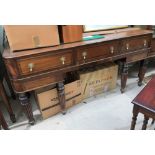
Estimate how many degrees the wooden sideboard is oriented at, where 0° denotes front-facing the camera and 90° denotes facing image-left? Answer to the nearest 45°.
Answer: approximately 315°
